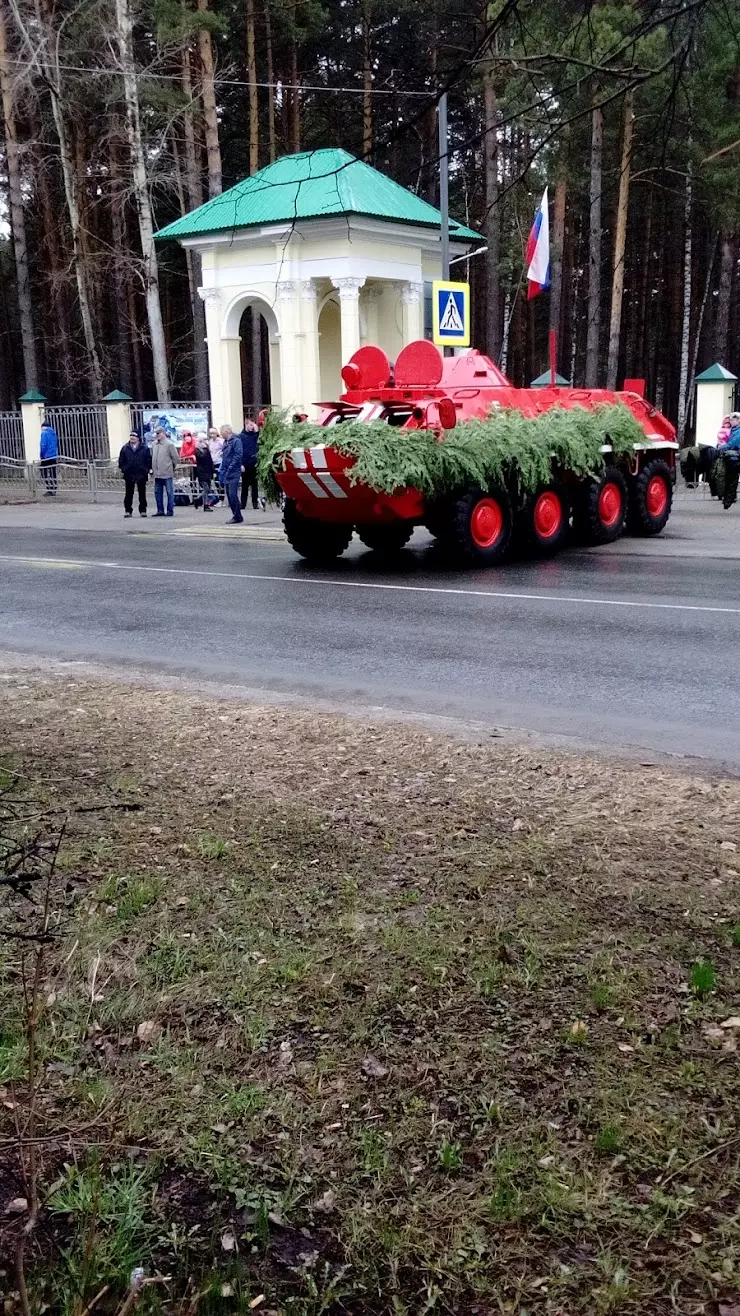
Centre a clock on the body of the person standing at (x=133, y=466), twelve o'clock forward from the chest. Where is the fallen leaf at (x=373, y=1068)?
The fallen leaf is roughly at 12 o'clock from the person standing.

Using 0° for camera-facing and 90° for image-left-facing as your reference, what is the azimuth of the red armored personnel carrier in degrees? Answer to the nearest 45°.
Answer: approximately 45°

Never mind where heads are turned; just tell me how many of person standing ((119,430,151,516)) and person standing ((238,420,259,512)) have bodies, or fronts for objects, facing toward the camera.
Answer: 2

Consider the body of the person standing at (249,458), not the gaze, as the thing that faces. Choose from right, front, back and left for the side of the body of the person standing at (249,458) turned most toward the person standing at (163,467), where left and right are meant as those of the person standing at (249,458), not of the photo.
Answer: right

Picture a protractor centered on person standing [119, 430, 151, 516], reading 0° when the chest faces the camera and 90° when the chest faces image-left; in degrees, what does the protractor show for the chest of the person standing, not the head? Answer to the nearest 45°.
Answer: approximately 0°

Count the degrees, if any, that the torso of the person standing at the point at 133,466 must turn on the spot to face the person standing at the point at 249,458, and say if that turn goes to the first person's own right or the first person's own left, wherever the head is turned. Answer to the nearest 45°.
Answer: approximately 45° to the first person's own left

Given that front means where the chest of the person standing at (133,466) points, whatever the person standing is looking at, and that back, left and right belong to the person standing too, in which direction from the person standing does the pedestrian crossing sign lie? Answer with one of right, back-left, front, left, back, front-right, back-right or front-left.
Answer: front-left

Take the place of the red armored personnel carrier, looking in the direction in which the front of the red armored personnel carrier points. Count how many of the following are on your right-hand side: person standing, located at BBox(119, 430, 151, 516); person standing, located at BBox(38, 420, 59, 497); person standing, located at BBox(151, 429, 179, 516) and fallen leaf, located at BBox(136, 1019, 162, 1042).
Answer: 3

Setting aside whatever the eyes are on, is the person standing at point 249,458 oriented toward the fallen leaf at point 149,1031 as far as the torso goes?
yes

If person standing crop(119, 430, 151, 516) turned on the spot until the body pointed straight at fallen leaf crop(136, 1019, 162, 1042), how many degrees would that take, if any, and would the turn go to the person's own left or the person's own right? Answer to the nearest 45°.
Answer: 0° — they already face it
